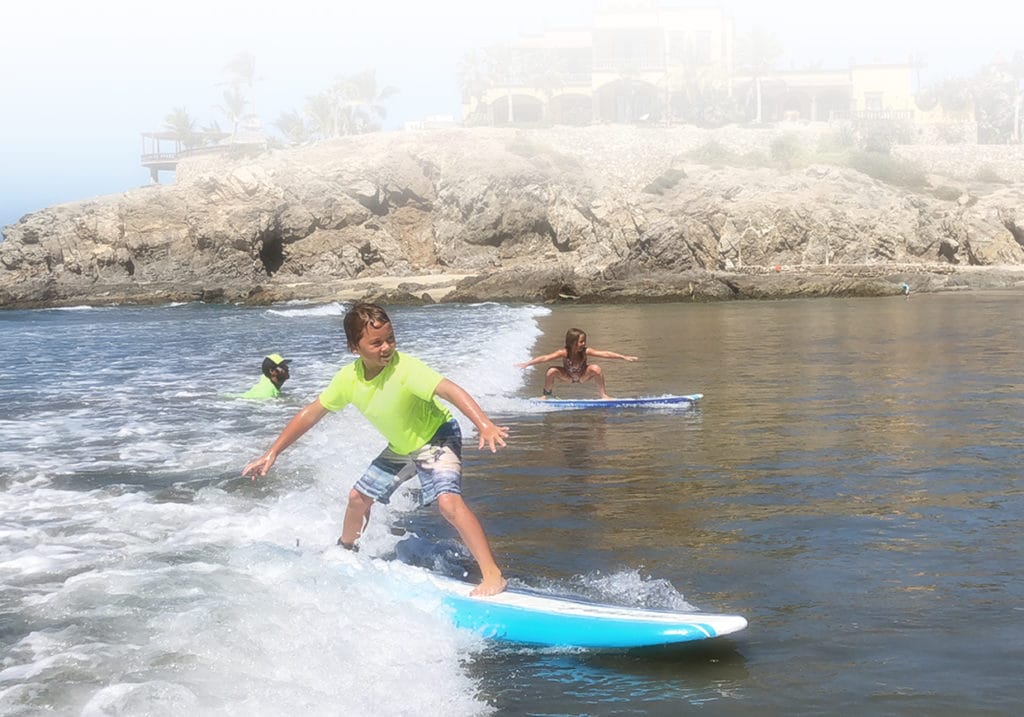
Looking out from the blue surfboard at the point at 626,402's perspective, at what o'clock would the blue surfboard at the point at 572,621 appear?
the blue surfboard at the point at 572,621 is roughly at 3 o'clock from the blue surfboard at the point at 626,402.

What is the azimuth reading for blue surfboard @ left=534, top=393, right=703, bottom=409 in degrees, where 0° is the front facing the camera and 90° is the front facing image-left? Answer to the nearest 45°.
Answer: approximately 270°
